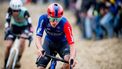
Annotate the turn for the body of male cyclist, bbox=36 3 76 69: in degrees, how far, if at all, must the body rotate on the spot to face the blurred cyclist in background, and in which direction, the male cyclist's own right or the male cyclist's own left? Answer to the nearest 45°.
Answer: approximately 135° to the male cyclist's own right

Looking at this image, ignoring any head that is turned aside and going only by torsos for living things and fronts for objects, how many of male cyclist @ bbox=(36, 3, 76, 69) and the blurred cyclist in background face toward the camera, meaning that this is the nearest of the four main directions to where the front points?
2

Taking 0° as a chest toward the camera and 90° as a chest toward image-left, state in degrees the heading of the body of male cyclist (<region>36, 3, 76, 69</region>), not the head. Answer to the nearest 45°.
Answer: approximately 0°
